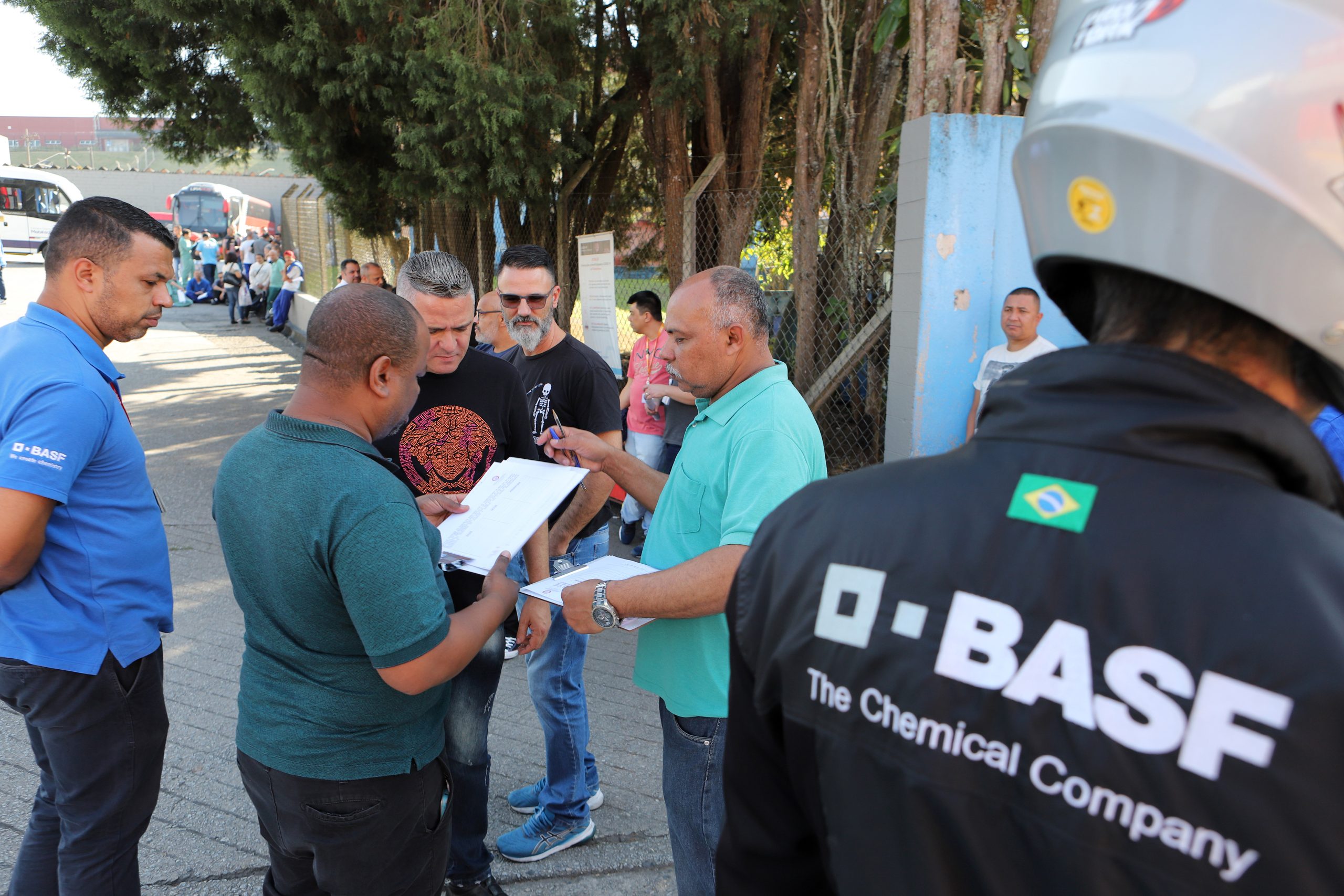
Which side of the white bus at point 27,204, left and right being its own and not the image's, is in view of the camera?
right

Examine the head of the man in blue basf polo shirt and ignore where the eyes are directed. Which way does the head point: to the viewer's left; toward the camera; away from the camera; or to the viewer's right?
to the viewer's right

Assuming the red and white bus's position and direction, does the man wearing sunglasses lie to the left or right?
on its left

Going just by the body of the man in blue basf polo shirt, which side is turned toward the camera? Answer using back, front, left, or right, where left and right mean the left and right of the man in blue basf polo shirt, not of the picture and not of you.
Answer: right

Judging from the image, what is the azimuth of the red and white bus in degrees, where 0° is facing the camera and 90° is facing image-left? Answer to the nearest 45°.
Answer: approximately 45°

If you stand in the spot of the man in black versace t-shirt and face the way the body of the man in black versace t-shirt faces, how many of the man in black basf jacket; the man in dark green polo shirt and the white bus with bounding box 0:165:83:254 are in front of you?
2

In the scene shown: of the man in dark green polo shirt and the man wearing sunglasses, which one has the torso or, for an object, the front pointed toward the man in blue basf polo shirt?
the man wearing sunglasses

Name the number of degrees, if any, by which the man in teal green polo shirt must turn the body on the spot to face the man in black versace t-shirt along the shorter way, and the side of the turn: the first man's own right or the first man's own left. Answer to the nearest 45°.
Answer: approximately 45° to the first man's own right

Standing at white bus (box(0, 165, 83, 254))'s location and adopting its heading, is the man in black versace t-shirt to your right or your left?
on your right

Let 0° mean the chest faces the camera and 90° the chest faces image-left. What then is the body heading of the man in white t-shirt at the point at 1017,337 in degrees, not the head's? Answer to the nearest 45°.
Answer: approximately 45°

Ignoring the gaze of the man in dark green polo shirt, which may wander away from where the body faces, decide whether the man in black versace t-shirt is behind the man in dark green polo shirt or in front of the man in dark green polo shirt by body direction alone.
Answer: in front

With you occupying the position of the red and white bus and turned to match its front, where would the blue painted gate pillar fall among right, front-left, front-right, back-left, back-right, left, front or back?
front-left
